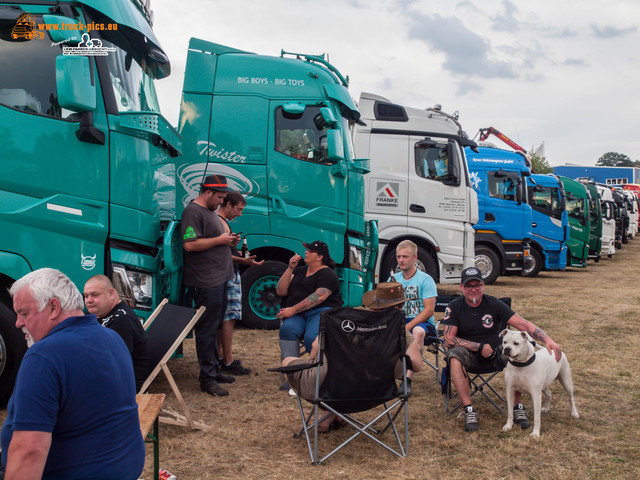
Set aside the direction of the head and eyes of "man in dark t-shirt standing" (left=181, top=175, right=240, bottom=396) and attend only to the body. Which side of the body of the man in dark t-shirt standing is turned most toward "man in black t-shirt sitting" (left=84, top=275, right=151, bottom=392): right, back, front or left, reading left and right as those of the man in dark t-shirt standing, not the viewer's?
right

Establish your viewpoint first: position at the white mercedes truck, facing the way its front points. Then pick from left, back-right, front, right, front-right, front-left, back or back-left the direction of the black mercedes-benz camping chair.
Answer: right

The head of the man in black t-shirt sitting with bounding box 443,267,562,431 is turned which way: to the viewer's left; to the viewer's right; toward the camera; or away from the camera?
toward the camera

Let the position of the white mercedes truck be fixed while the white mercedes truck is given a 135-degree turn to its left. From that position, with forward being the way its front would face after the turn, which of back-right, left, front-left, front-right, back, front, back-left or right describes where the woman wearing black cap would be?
back-left

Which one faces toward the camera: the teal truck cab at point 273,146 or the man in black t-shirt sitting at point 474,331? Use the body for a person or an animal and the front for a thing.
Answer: the man in black t-shirt sitting

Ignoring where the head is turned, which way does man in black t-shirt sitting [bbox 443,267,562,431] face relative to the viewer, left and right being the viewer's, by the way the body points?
facing the viewer

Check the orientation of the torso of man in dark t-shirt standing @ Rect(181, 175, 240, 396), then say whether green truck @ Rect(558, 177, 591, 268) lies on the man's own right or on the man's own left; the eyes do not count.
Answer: on the man's own left
